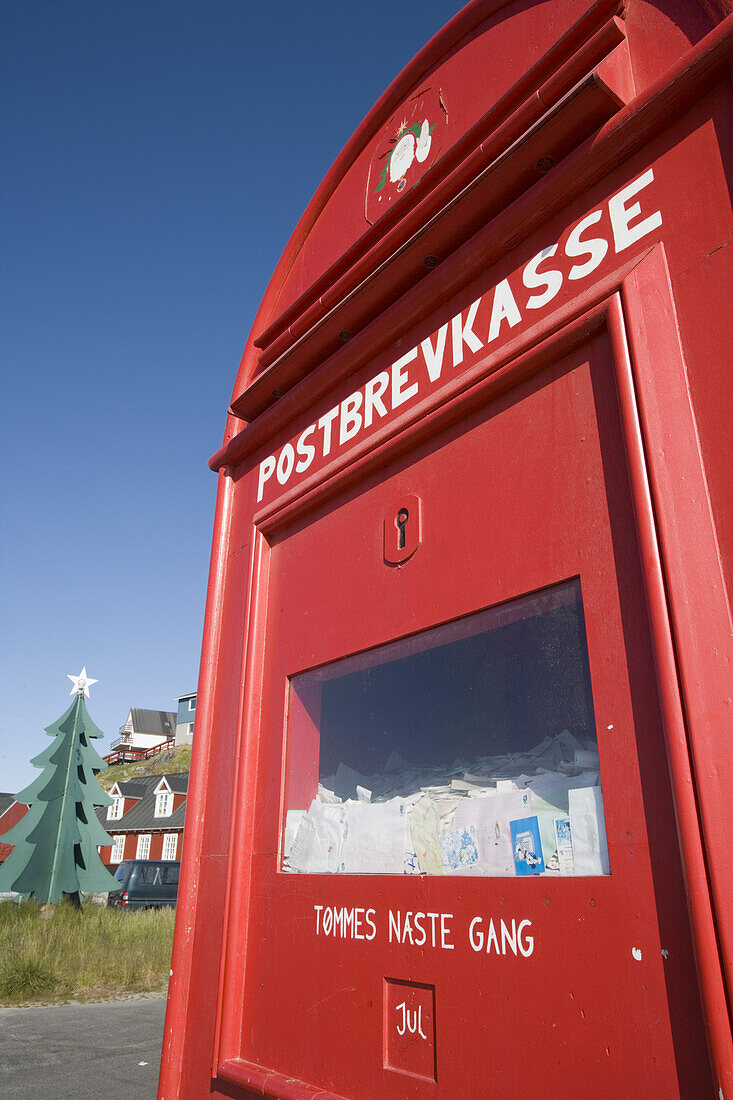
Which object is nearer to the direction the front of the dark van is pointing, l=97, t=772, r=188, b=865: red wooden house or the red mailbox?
the red wooden house

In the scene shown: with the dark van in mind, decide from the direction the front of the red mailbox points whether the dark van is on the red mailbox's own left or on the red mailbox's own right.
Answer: on the red mailbox's own right

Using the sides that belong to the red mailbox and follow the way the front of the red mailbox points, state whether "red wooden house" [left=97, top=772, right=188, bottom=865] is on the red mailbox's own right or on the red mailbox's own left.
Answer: on the red mailbox's own right
